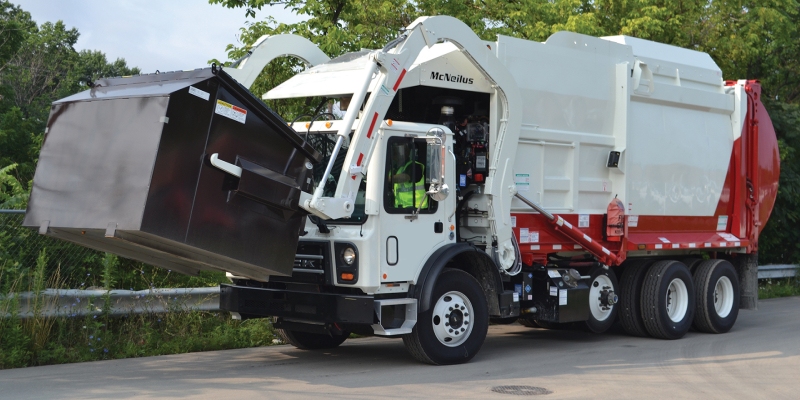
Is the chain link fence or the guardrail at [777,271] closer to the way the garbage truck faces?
the chain link fence

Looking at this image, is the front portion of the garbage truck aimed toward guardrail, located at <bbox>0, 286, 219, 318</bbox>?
no

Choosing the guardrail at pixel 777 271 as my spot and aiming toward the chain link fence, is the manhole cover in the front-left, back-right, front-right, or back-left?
front-left

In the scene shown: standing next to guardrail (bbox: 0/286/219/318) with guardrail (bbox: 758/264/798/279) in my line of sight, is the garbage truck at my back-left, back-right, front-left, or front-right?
front-right

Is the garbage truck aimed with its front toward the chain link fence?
no

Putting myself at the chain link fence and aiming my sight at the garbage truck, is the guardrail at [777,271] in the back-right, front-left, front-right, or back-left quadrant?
front-left

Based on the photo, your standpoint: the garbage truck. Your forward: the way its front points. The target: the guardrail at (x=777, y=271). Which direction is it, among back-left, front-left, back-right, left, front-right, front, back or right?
back

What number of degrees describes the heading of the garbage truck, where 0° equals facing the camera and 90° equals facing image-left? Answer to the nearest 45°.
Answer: approximately 45°
